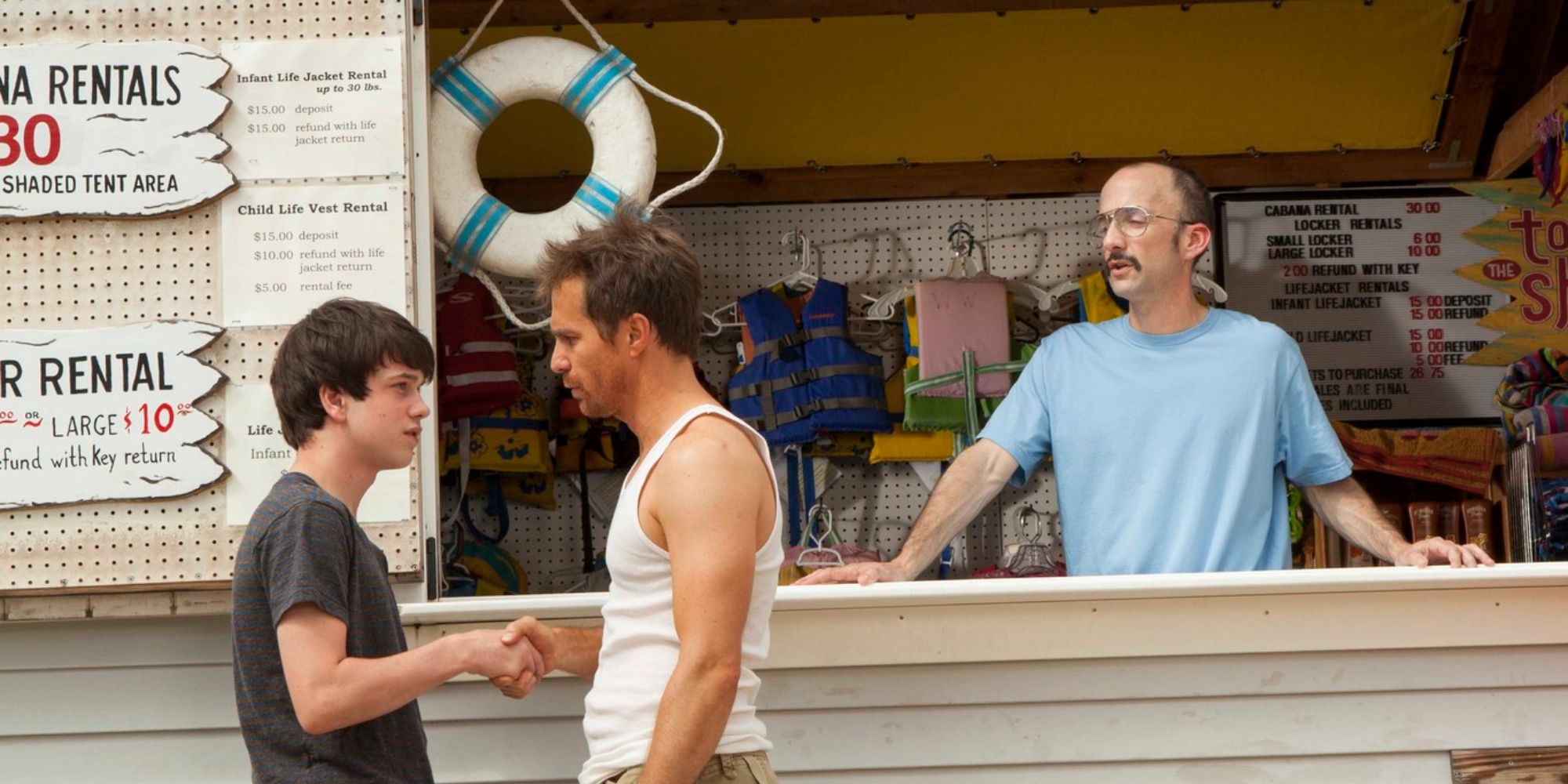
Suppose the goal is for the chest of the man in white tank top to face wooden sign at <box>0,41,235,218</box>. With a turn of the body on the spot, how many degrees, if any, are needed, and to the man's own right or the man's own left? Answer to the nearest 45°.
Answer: approximately 45° to the man's own right

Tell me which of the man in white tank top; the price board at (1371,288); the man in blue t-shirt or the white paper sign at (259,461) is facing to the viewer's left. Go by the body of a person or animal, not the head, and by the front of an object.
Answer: the man in white tank top

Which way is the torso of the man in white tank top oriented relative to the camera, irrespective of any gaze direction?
to the viewer's left

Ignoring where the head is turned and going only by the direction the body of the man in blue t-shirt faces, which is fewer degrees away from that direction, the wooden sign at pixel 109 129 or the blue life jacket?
the wooden sign

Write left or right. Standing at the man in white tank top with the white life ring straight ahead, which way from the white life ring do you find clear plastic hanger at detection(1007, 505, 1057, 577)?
right

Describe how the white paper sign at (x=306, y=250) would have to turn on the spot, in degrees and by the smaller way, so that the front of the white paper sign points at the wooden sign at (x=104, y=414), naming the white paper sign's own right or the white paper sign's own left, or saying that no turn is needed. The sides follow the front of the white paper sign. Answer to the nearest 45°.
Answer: approximately 90° to the white paper sign's own right

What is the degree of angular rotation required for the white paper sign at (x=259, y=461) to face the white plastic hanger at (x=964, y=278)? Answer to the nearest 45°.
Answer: approximately 135° to its left

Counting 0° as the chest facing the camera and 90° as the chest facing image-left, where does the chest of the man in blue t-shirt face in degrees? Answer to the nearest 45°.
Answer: approximately 0°
